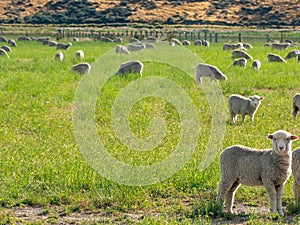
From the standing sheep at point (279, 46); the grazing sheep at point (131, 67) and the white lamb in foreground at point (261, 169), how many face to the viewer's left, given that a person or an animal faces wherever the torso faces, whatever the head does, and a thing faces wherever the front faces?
1

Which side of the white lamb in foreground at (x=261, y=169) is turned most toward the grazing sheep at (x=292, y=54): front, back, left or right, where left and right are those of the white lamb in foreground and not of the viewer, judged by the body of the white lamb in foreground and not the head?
left

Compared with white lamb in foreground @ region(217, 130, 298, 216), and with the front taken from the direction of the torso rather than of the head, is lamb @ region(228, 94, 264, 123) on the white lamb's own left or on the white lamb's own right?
on the white lamb's own left

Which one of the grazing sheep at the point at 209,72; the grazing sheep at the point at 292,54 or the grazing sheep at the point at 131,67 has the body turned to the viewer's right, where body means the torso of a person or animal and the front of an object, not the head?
the grazing sheep at the point at 209,72

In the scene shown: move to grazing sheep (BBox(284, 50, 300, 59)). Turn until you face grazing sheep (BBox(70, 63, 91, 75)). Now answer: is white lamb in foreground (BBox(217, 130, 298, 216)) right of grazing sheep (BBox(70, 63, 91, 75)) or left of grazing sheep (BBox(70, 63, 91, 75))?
left

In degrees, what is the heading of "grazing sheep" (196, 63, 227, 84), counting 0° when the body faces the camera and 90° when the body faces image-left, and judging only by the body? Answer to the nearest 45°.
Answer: approximately 270°

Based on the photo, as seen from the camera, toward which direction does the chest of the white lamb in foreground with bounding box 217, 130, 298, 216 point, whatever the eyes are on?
to the viewer's right

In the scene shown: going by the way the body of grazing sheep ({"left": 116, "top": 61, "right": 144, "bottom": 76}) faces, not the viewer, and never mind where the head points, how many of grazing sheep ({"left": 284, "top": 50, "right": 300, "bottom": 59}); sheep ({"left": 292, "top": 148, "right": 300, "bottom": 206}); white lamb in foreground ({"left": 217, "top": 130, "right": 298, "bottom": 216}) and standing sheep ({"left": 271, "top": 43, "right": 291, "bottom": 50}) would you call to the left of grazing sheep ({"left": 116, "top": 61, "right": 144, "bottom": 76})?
2

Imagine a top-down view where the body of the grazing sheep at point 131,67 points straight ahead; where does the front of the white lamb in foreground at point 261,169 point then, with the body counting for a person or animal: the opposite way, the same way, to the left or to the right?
the opposite way
